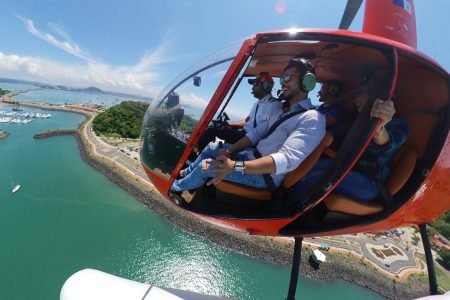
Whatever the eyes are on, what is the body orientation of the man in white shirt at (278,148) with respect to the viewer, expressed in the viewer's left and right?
facing to the left of the viewer

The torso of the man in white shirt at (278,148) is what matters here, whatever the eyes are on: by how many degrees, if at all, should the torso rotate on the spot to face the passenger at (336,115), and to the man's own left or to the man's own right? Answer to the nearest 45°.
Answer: approximately 135° to the man's own right

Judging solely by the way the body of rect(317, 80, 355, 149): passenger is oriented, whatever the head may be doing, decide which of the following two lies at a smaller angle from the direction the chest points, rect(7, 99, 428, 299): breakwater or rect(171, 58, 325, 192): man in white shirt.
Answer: the man in white shirt

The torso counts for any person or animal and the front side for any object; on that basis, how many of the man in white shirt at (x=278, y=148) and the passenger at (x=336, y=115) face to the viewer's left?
2

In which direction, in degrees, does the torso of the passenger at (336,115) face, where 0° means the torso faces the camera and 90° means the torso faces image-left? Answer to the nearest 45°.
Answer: approximately 90°

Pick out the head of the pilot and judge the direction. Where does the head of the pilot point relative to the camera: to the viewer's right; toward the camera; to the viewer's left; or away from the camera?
to the viewer's left
